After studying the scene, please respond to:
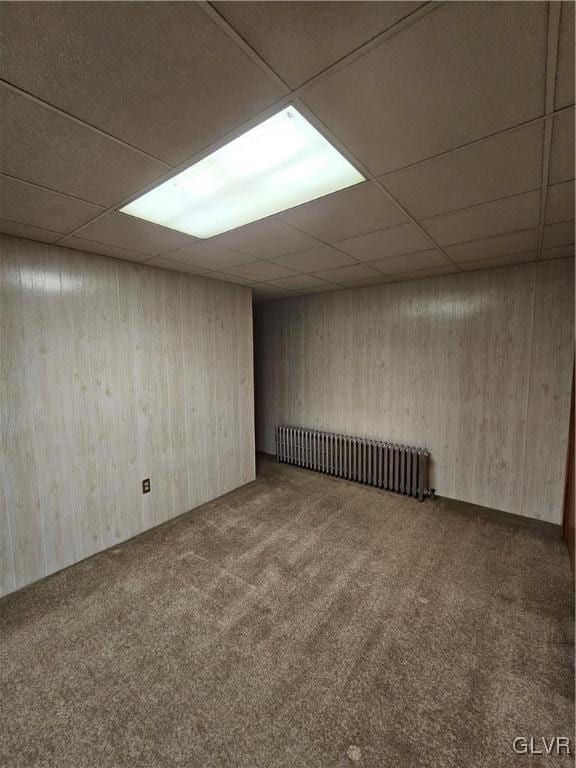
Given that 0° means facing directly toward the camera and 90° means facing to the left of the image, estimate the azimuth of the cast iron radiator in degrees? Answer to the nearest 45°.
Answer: approximately 45°

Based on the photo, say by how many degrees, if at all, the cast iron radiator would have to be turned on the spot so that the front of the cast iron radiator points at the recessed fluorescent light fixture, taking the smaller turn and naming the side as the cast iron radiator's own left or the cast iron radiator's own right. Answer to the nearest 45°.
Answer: approximately 45° to the cast iron radiator's own left
